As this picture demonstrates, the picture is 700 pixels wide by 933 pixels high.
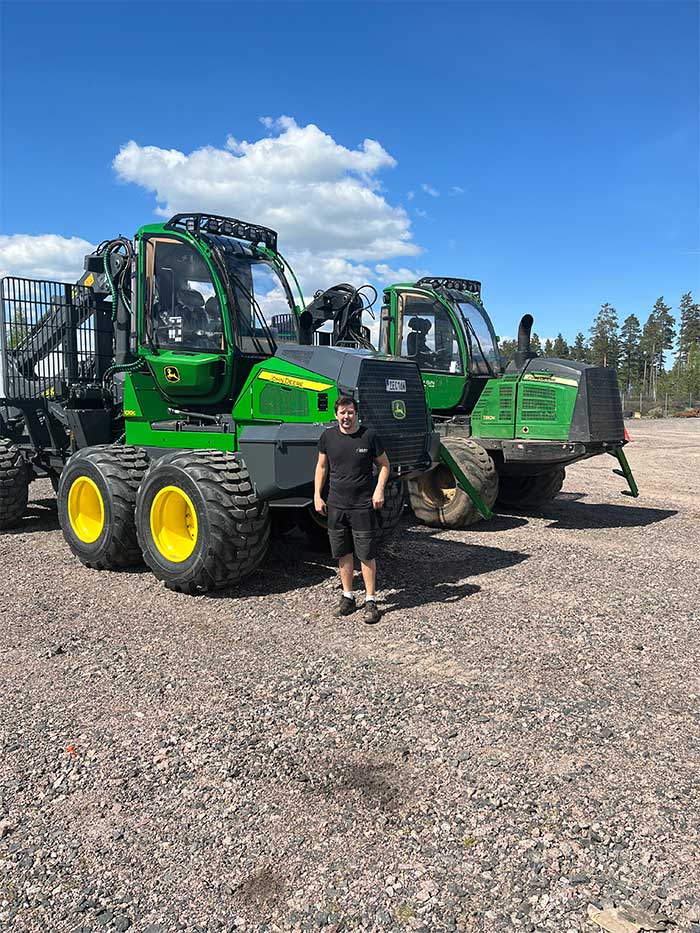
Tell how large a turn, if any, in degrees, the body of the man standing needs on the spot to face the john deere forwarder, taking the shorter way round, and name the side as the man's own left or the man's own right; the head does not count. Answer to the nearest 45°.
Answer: approximately 135° to the man's own right

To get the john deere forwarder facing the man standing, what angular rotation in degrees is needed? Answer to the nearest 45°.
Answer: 0° — it already faces them

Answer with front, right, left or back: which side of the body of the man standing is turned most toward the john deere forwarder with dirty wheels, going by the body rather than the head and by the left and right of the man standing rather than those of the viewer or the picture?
back

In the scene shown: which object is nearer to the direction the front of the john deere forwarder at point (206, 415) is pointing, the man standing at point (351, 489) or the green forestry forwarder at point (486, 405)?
the man standing

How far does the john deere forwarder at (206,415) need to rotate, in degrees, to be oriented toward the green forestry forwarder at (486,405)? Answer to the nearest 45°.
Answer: approximately 90° to its left
